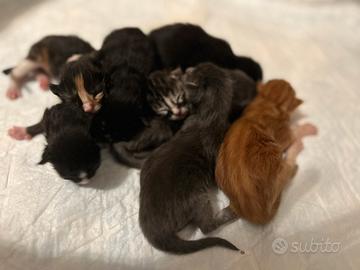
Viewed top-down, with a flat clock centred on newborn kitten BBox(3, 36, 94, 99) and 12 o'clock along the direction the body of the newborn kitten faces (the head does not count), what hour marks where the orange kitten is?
The orange kitten is roughly at 2 o'clock from the newborn kitten.

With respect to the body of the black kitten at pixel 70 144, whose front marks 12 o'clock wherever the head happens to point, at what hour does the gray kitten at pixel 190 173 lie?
the gray kitten at pixel 190 173 is roughly at 10 o'clock from the black kitten at pixel 70 144.

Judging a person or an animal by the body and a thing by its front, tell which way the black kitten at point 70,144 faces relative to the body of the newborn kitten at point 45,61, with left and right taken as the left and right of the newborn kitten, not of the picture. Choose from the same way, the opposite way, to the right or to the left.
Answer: to the right

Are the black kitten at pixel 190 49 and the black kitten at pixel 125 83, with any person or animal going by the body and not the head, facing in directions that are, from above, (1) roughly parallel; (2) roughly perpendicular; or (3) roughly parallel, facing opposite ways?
roughly perpendicular

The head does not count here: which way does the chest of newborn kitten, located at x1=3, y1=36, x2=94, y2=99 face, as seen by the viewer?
to the viewer's right
